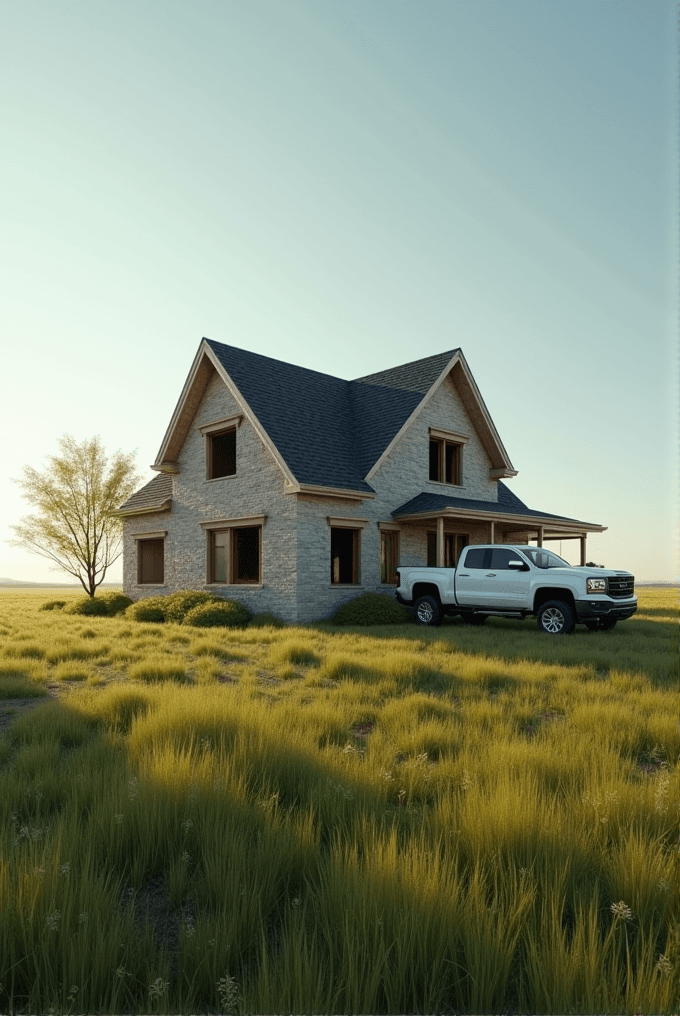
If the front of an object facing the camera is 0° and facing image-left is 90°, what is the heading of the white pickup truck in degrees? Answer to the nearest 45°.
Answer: approximately 315°

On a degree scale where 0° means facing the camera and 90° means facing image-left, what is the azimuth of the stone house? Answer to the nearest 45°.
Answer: approximately 315°

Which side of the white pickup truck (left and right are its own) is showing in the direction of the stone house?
back
